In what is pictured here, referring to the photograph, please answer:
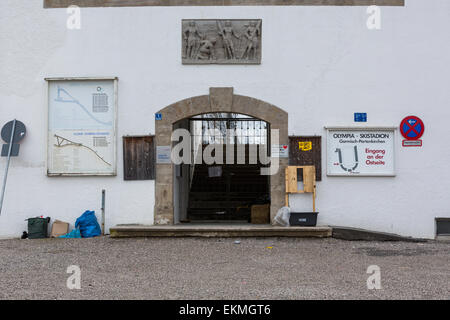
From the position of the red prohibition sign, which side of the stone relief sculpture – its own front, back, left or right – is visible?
left

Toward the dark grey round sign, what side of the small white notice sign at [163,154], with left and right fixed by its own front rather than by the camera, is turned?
right

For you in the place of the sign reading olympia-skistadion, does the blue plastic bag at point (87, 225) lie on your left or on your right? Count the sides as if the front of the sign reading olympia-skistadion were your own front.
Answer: on your right

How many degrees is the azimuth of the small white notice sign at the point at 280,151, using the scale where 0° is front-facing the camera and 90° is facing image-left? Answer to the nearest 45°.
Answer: approximately 0°

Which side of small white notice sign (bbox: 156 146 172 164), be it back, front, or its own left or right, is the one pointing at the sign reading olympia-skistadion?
left

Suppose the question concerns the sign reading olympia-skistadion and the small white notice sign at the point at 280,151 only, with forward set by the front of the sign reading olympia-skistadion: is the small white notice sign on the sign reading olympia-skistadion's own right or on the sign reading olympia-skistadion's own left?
on the sign reading olympia-skistadion's own right

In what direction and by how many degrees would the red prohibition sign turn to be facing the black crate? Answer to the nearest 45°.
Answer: approximately 45° to its right

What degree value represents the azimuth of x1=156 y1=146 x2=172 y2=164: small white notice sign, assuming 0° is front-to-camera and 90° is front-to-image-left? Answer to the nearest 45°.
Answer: approximately 0°
